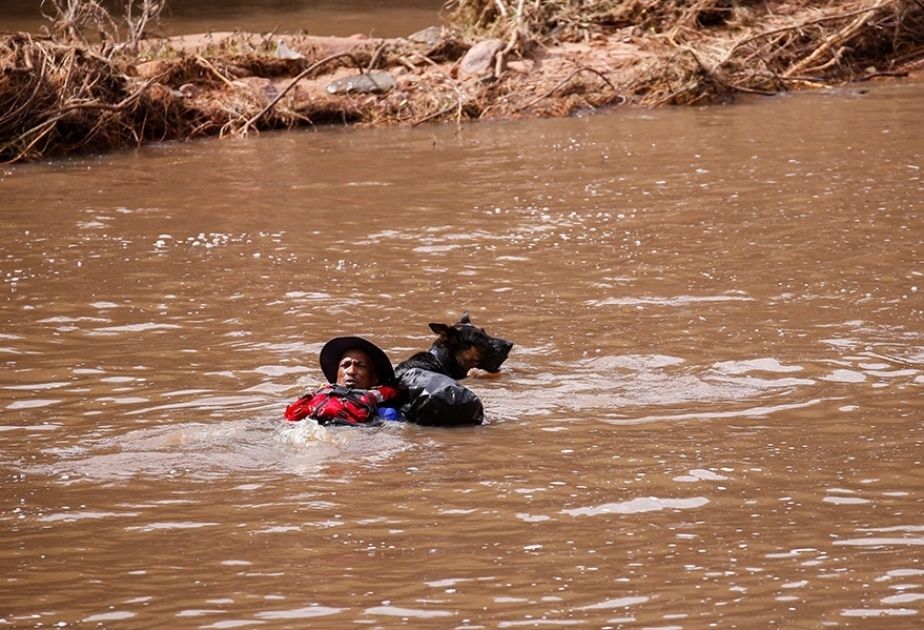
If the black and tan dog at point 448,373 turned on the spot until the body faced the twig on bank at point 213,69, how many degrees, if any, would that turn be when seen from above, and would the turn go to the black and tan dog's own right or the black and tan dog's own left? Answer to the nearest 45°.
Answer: approximately 90° to the black and tan dog's own left

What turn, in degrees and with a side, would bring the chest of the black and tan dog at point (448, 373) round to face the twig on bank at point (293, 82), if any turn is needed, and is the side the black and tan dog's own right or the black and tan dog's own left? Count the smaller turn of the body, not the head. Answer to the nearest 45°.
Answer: approximately 90° to the black and tan dog's own left

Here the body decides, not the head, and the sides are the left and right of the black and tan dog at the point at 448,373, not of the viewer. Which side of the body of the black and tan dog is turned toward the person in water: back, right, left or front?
back

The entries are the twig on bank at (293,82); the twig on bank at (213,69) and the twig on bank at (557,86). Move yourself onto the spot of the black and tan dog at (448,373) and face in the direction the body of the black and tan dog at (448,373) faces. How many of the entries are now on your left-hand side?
3

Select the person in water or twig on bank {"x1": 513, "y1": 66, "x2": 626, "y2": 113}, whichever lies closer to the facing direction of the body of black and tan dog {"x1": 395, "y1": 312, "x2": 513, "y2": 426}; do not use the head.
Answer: the twig on bank

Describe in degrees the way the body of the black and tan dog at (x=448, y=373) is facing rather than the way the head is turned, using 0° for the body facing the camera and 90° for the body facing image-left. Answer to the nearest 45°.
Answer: approximately 270°

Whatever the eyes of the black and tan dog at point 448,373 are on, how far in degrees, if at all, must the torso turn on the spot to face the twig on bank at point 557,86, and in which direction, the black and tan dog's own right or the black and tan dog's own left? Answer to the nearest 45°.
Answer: approximately 90° to the black and tan dog's own left
